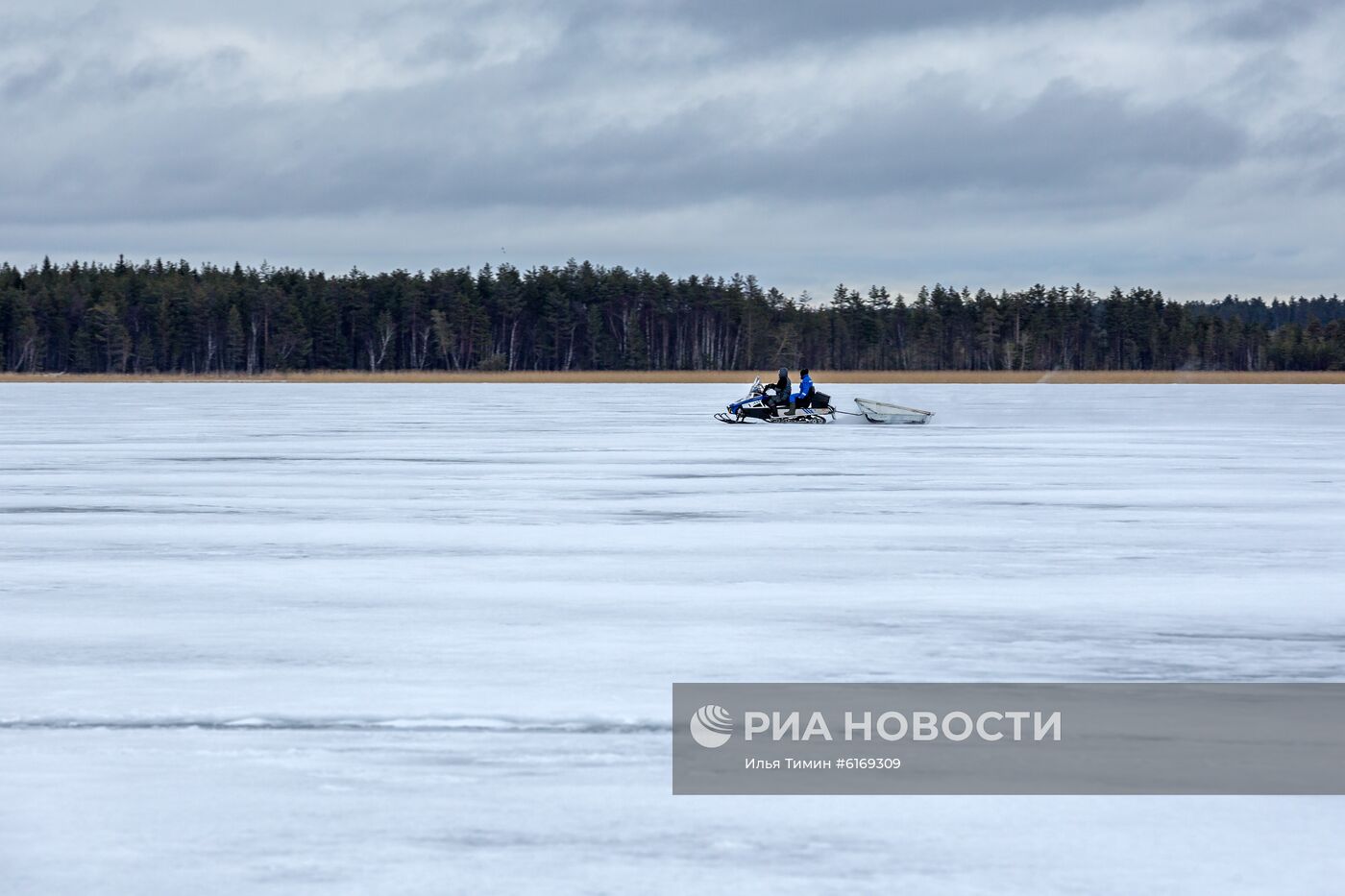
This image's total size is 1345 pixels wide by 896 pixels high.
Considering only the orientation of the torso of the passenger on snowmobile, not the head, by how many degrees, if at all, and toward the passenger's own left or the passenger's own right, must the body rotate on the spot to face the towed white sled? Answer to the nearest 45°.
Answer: approximately 135° to the passenger's own right

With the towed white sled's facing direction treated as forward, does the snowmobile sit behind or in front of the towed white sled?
in front

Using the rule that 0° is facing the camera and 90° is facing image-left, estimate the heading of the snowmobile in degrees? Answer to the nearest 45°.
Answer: approximately 90°

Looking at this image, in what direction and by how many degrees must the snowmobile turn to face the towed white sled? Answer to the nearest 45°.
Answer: approximately 180°

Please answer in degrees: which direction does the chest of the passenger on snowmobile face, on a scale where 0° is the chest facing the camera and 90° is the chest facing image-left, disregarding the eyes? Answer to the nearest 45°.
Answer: approximately 90°

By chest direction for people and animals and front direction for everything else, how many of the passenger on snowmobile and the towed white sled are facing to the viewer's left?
2

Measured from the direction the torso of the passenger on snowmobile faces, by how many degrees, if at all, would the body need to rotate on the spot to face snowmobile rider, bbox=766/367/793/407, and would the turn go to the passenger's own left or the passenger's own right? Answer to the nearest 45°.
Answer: approximately 45° to the passenger's own right

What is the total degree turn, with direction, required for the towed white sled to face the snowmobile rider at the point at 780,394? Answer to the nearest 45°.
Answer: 0° — it already faces them

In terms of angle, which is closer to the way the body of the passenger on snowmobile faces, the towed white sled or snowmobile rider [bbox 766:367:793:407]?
the snowmobile rider

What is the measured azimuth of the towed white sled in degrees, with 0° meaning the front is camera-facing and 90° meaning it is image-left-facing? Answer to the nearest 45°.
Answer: approximately 90°

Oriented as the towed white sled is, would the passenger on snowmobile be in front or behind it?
in front
